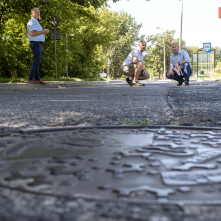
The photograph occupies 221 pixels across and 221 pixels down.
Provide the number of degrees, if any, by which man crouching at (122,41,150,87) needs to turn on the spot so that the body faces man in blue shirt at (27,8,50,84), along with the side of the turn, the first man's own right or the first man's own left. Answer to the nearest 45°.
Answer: approximately 135° to the first man's own right

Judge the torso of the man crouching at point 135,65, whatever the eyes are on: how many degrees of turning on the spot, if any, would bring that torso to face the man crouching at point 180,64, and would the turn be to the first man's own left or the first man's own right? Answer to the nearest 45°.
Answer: approximately 45° to the first man's own left
